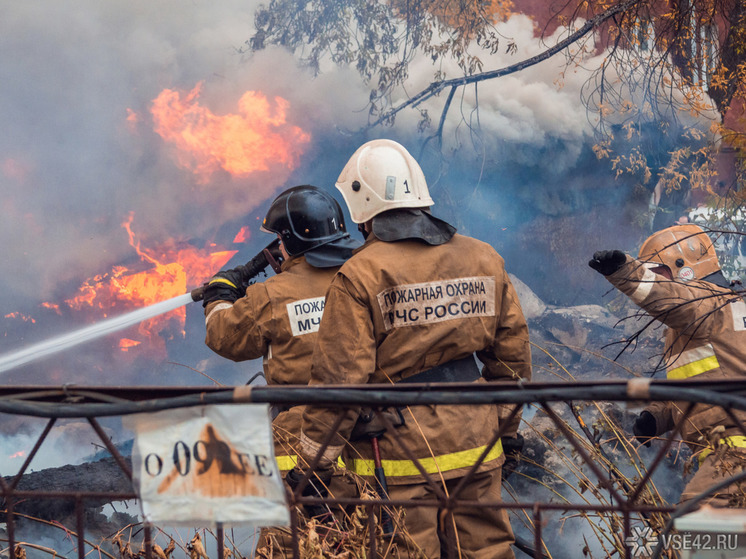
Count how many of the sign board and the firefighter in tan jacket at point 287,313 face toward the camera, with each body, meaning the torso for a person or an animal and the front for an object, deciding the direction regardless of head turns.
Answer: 1

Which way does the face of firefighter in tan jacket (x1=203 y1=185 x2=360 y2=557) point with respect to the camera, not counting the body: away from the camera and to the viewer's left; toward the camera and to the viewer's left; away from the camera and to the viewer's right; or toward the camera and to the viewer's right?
away from the camera and to the viewer's left

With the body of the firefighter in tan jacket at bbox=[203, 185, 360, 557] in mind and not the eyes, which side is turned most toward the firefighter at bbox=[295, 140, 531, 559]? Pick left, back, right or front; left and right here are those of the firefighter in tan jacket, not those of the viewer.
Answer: back

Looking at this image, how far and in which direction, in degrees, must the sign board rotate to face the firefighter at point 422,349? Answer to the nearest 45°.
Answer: approximately 135° to its left

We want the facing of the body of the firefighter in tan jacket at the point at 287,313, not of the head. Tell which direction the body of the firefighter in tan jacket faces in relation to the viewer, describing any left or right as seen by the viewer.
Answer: facing away from the viewer and to the left of the viewer

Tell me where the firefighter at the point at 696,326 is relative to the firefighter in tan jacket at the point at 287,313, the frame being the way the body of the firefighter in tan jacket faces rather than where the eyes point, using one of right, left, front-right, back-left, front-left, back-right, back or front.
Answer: back-right

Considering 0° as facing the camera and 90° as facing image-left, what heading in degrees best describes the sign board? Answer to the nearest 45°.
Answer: approximately 0°

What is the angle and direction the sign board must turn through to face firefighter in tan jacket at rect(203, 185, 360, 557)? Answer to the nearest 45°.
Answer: approximately 180°

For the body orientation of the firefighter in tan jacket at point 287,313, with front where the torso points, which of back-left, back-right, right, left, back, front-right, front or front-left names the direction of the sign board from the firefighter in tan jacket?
back-left
